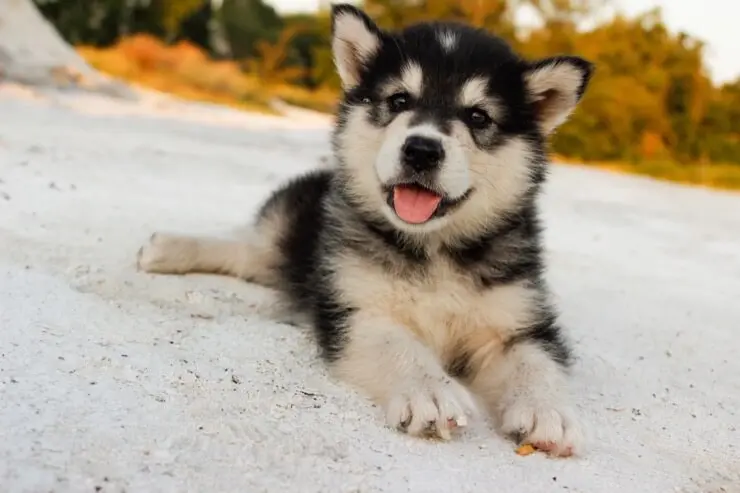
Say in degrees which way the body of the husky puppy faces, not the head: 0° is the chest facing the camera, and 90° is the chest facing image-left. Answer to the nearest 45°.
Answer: approximately 315°

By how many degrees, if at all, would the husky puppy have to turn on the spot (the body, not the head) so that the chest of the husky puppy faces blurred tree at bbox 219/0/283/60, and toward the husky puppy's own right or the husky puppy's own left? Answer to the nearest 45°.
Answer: approximately 135° to the husky puppy's own left
